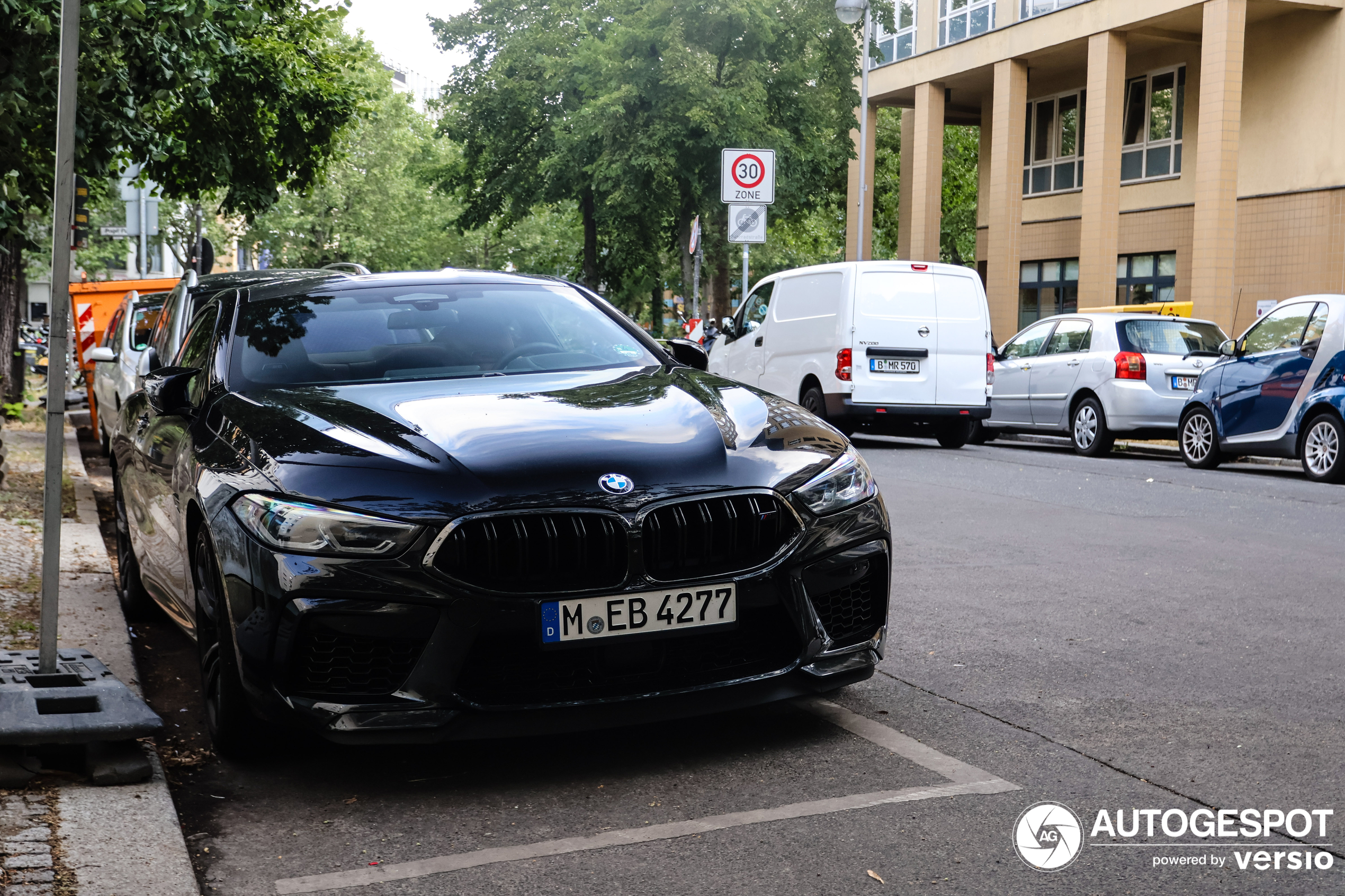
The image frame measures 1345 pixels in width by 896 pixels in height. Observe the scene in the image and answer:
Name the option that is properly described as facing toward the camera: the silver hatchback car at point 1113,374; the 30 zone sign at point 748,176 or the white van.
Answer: the 30 zone sign

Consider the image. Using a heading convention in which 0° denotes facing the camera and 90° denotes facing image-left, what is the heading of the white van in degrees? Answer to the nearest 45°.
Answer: approximately 135°

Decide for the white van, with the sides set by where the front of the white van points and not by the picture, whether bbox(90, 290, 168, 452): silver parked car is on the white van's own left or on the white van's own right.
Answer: on the white van's own left

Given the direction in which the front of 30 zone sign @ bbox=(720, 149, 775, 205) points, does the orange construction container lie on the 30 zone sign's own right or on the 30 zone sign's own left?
on the 30 zone sign's own right

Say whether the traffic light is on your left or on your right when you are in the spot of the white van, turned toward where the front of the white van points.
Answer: on your left

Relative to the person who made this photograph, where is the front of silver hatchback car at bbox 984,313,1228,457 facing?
facing away from the viewer and to the left of the viewer

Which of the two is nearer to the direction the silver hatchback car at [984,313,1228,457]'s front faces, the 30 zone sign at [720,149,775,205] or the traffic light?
the 30 zone sign

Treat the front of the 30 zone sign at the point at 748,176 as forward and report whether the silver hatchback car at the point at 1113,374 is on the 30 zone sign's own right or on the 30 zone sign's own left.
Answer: on the 30 zone sign's own left

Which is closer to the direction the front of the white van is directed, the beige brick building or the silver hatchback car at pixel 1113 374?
the beige brick building

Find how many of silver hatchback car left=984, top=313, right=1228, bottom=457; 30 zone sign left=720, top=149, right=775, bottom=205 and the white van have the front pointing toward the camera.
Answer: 1

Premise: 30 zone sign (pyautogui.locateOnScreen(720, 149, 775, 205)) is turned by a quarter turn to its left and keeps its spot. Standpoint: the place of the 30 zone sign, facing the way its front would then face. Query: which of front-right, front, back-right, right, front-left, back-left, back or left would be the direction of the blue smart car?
front-right

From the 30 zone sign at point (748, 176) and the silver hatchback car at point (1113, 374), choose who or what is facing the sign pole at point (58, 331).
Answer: the 30 zone sign

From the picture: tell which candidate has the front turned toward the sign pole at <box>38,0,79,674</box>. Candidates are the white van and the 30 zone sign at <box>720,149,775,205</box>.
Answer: the 30 zone sign
